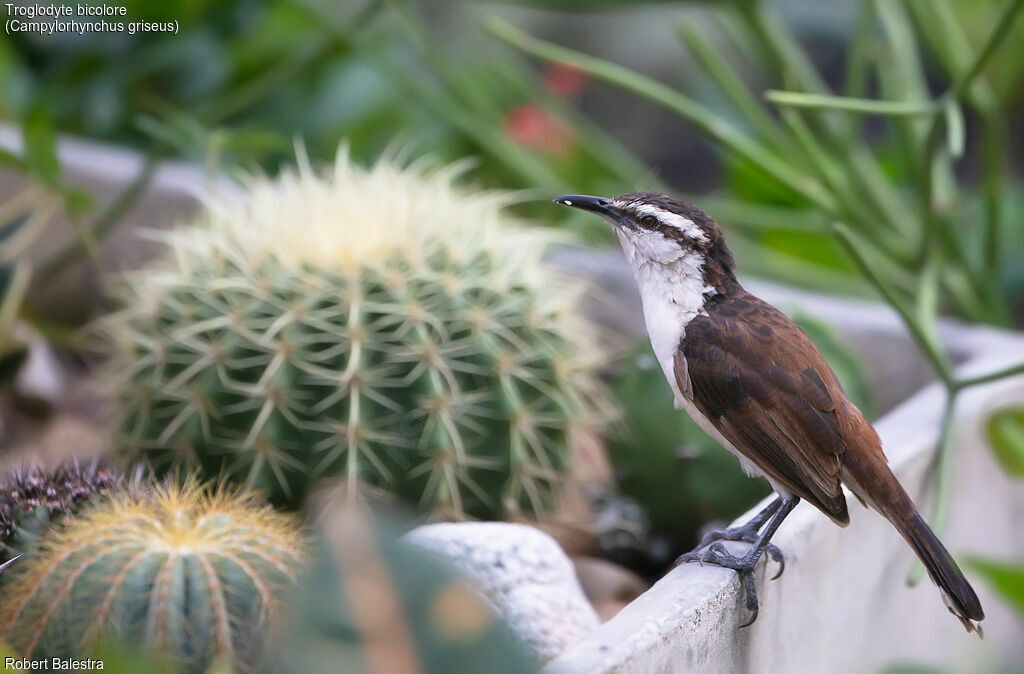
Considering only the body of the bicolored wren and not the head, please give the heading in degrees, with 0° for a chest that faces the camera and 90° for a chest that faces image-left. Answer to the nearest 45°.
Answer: approximately 90°

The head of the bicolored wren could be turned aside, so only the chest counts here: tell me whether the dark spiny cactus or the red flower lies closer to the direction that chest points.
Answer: the dark spiny cactus

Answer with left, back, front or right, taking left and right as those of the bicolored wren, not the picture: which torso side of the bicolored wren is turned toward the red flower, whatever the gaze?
right

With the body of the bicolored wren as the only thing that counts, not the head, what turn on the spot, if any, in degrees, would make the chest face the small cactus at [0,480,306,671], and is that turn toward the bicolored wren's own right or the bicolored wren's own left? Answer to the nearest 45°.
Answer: approximately 45° to the bicolored wren's own left
